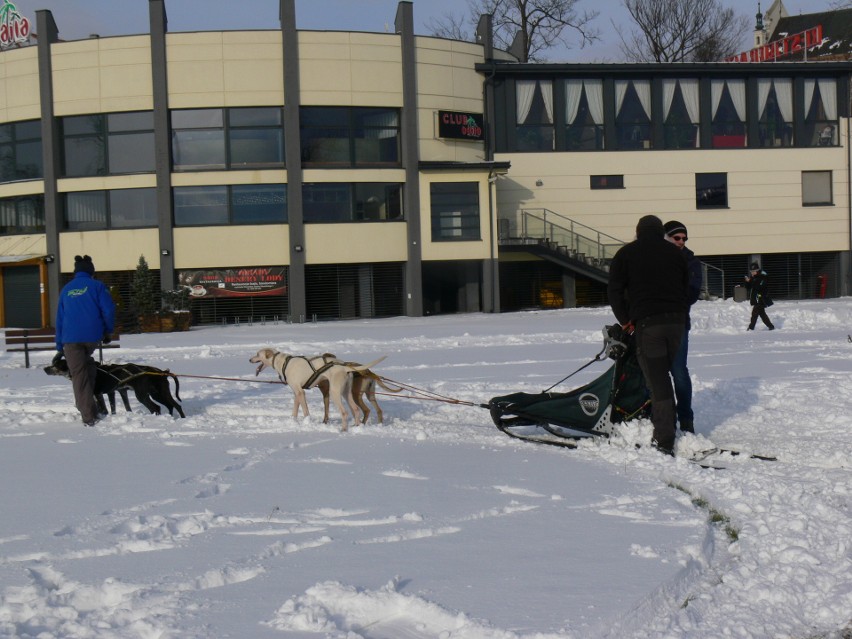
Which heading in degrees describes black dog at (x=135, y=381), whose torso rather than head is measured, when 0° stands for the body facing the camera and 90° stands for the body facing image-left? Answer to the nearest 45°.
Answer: approximately 90°

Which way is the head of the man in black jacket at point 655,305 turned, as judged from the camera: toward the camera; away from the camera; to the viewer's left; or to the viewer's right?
away from the camera

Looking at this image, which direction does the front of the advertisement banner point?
toward the camera

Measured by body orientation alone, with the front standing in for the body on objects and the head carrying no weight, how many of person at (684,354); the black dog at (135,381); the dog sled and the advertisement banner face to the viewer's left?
2

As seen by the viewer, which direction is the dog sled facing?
to the viewer's left

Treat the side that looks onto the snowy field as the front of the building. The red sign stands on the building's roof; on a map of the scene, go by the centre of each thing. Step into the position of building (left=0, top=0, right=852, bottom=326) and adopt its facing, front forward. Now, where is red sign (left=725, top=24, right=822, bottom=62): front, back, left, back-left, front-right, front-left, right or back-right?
back-left

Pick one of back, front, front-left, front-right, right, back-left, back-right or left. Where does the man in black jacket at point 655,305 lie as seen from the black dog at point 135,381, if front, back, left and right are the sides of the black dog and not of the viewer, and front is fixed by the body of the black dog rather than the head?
back-left

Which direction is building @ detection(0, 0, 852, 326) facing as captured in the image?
toward the camera

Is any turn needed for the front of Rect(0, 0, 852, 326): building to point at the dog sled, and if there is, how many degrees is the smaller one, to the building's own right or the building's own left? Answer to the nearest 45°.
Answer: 0° — it already faces it

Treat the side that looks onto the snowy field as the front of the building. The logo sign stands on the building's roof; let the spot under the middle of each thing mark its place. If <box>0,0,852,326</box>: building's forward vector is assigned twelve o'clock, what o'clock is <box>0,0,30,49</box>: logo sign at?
The logo sign is roughly at 3 o'clock from the building.

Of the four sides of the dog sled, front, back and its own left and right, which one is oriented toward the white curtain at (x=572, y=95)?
right

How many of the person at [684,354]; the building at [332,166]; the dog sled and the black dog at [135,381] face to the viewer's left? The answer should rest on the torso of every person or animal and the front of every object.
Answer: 2

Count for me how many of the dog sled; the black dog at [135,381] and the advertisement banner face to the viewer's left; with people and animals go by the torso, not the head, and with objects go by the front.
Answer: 2

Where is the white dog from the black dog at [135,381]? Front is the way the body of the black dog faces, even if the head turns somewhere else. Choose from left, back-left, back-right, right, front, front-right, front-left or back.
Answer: back-left

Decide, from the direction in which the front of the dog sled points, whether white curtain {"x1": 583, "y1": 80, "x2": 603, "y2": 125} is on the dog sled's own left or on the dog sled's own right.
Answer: on the dog sled's own right
